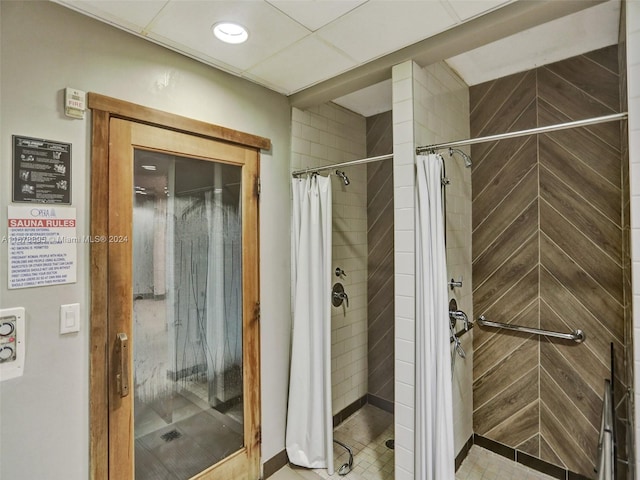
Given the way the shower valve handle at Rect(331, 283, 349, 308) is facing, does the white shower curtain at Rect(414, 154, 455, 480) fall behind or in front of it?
in front

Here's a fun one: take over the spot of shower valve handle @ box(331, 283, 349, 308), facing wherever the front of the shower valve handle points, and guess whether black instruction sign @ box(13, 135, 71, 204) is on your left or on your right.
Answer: on your right

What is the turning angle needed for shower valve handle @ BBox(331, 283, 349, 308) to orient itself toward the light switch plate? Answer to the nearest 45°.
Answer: approximately 90° to its right

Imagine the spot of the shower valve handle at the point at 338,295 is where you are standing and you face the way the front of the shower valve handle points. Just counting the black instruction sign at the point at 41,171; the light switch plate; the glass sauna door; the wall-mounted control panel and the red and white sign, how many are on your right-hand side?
5

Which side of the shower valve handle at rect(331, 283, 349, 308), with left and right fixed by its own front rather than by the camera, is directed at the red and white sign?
right

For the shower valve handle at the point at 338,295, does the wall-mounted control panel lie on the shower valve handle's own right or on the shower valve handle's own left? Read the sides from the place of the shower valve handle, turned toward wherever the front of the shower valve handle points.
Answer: on the shower valve handle's own right

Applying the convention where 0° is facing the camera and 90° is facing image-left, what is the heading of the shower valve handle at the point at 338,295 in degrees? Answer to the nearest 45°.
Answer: approximately 315°
